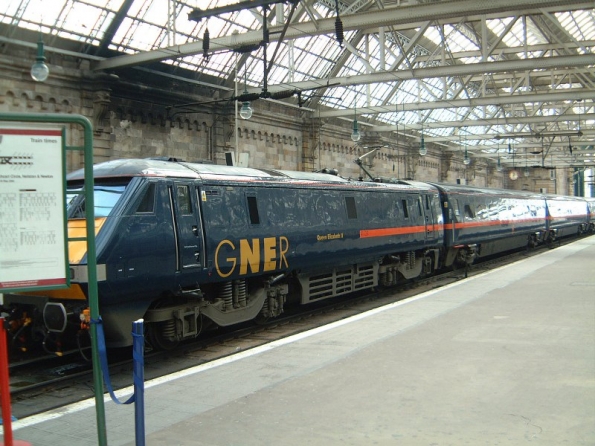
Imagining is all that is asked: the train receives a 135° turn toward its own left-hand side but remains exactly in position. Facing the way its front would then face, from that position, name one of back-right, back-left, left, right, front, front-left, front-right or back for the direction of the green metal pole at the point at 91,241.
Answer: right

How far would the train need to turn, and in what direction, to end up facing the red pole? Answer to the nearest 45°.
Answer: approximately 45° to its left

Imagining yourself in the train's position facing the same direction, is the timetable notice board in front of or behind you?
in front
